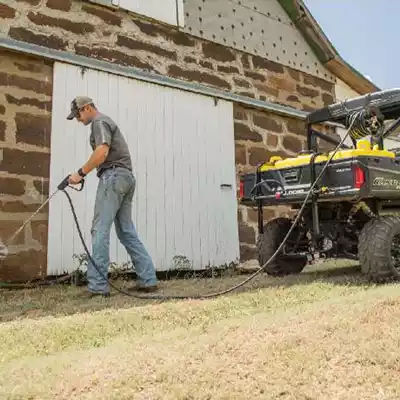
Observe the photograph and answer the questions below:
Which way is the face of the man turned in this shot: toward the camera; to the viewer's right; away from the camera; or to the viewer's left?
to the viewer's left

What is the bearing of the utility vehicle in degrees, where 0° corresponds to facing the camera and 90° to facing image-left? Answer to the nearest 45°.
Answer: approximately 225°

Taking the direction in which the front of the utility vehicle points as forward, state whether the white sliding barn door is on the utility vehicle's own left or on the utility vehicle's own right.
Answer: on the utility vehicle's own left

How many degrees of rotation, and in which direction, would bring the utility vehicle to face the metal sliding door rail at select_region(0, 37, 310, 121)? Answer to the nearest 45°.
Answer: approximately 135° to its left

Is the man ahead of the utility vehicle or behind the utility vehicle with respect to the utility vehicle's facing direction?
behind
